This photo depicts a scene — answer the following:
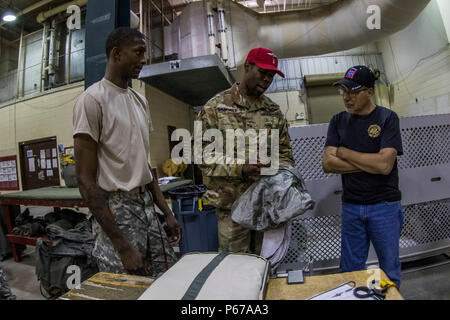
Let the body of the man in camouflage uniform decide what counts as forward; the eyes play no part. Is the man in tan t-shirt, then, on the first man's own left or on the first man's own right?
on the first man's own right

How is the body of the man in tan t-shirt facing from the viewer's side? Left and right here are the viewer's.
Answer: facing the viewer and to the right of the viewer

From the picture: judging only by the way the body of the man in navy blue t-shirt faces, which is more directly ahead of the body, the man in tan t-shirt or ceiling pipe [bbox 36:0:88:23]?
the man in tan t-shirt

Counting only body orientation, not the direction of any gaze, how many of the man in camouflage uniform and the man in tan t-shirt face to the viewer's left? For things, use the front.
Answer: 0

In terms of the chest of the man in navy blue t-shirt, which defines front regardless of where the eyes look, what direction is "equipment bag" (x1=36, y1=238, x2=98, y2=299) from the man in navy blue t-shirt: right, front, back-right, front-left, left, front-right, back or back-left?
front-right

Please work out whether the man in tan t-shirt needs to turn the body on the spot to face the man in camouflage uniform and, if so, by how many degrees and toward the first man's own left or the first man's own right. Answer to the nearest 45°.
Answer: approximately 45° to the first man's own left

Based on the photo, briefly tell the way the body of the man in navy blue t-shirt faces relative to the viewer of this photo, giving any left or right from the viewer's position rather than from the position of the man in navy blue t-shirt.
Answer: facing the viewer and to the left of the viewer

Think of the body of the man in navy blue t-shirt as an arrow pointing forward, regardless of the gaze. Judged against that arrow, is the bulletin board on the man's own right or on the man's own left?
on the man's own right

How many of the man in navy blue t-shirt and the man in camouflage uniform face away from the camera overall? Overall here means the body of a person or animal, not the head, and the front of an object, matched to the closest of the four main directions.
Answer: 0

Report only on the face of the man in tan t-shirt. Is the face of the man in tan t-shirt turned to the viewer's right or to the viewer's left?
to the viewer's right
